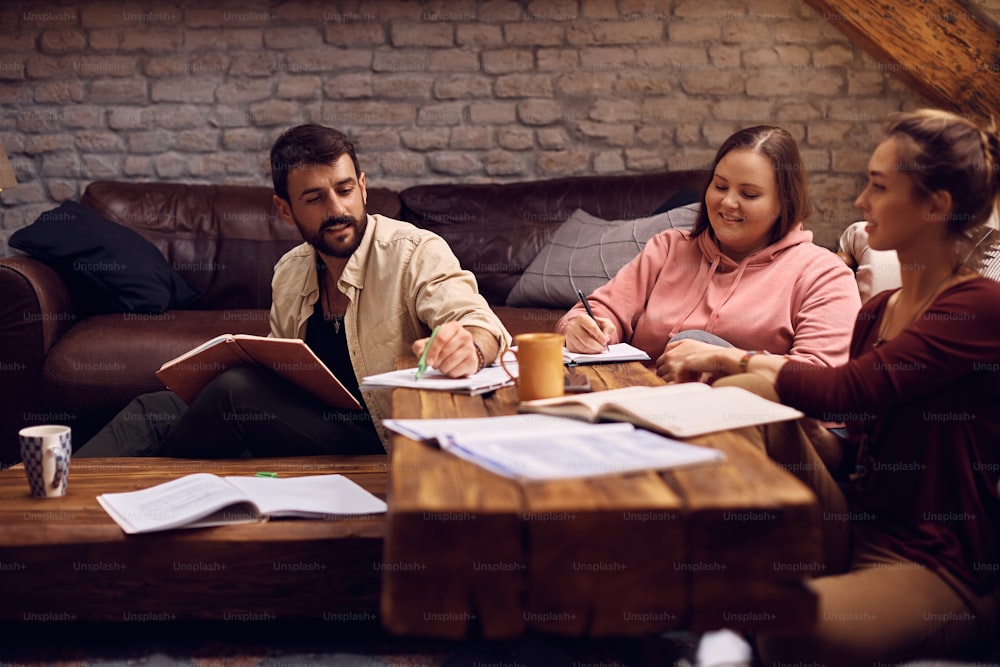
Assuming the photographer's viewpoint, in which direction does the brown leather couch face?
facing the viewer

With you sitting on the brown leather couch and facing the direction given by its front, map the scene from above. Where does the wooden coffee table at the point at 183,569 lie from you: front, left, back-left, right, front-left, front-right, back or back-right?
front

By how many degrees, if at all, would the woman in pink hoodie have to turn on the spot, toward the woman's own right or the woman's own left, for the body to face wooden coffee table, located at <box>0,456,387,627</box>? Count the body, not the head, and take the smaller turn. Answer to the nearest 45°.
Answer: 0° — they already face it

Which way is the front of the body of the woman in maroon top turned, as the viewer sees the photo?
to the viewer's left

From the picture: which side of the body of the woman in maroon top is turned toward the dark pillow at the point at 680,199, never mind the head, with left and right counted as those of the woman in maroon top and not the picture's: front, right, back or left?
right

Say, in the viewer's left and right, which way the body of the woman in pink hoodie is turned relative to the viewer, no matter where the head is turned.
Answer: facing the viewer and to the left of the viewer

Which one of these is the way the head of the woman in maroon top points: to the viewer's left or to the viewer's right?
to the viewer's left

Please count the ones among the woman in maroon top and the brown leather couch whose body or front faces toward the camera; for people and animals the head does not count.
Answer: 1

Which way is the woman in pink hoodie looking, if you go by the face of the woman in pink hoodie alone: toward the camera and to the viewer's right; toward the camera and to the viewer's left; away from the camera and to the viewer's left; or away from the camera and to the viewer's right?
toward the camera and to the viewer's left

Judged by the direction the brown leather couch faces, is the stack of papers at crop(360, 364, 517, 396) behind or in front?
in front
